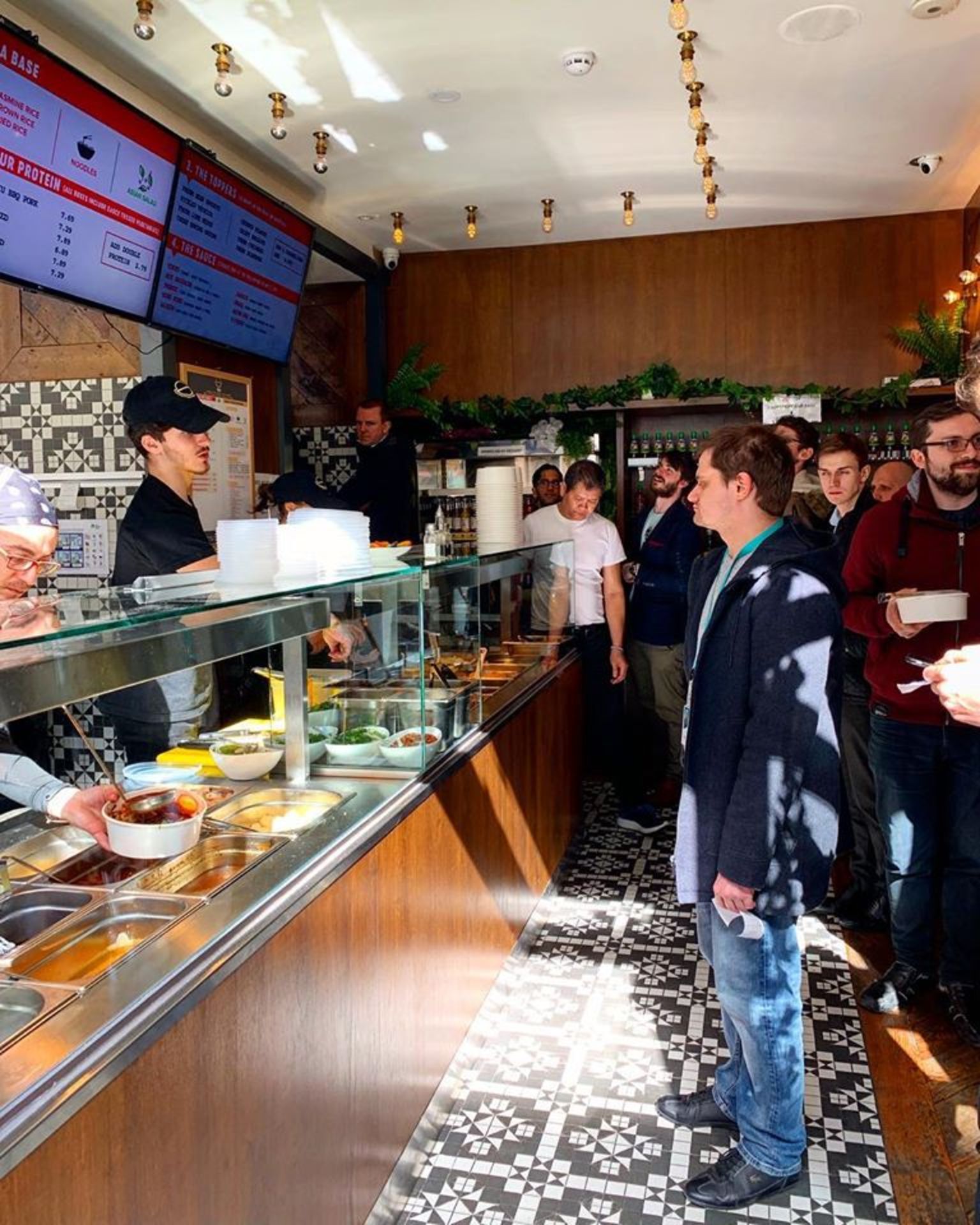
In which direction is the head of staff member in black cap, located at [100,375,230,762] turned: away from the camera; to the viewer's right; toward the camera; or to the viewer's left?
to the viewer's right

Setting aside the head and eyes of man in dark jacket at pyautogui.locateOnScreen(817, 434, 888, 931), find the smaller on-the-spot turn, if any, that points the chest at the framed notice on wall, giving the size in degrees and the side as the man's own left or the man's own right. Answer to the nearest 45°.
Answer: approximately 45° to the man's own right

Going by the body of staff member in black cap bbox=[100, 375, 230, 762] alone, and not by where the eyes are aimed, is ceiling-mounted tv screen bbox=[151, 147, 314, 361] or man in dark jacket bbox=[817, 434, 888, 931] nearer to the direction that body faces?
the man in dark jacket

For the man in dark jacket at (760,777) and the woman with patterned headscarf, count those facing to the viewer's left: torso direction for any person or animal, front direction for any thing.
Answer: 1

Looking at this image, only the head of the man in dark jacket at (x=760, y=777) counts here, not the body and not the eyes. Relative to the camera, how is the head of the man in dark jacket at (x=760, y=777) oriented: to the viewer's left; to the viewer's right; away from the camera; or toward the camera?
to the viewer's left

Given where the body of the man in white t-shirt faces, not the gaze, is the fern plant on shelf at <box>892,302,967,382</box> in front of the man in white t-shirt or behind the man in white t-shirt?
behind

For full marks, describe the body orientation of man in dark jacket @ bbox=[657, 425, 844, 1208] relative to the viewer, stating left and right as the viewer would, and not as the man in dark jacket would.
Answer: facing to the left of the viewer

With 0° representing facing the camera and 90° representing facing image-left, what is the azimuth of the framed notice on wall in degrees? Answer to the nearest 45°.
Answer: approximately 315°

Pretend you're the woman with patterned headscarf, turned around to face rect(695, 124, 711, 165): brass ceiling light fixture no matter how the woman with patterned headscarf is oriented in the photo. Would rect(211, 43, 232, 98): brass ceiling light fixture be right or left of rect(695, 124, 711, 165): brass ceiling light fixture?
left

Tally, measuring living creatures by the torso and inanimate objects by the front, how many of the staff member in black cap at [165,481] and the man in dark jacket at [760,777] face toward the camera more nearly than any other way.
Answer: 0

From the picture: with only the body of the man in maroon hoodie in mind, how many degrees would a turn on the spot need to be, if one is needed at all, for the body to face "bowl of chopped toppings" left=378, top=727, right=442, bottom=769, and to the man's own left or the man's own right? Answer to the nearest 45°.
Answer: approximately 45° to the man's own right

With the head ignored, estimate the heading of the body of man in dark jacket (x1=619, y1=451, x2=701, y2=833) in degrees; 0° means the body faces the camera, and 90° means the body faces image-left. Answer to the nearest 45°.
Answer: approximately 45°

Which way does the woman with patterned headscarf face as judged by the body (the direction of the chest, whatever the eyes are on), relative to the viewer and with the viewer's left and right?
facing the viewer and to the right of the viewer

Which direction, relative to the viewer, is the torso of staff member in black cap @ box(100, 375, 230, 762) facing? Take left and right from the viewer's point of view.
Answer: facing to the right of the viewer
